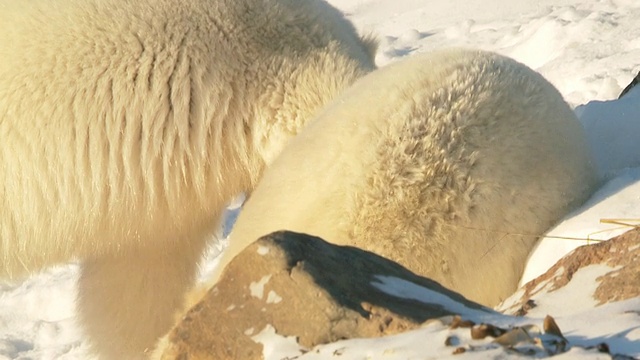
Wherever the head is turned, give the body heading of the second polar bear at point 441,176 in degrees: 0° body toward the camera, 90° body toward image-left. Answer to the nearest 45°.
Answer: approximately 90°

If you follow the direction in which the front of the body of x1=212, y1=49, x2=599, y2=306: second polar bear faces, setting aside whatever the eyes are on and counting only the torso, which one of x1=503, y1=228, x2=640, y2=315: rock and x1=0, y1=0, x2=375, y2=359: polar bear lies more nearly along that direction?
the polar bear
